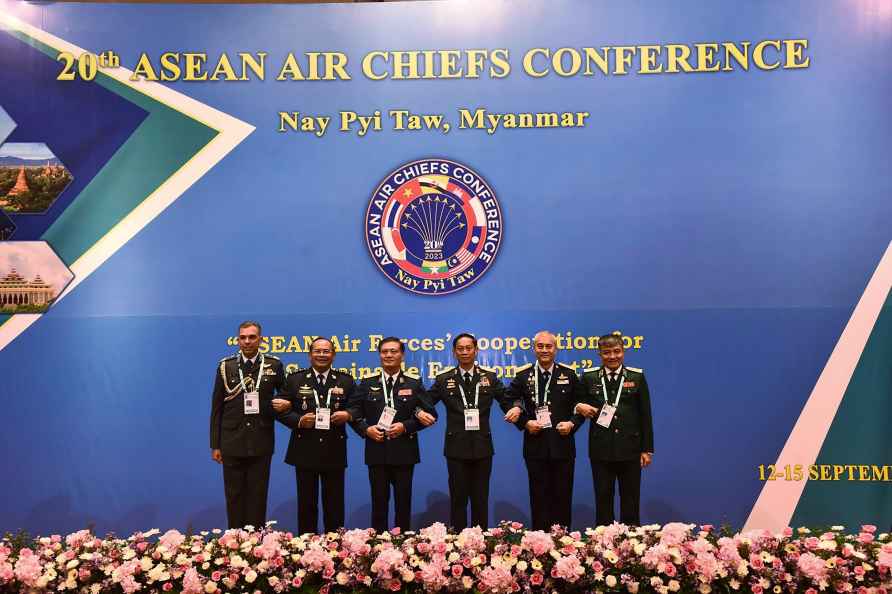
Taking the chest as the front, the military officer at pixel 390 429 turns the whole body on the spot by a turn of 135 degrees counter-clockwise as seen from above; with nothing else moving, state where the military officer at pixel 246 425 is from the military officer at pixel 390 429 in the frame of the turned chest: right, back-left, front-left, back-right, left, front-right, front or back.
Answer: back-left

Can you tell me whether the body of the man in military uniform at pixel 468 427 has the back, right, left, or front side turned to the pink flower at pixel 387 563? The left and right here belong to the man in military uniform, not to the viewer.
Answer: front

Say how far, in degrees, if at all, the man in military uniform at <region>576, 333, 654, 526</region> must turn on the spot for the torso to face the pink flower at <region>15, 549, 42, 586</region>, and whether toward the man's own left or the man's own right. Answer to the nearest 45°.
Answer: approximately 45° to the man's own right

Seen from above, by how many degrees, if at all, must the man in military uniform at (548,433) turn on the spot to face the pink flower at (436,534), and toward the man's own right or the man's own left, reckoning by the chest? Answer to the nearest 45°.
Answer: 0° — they already face it

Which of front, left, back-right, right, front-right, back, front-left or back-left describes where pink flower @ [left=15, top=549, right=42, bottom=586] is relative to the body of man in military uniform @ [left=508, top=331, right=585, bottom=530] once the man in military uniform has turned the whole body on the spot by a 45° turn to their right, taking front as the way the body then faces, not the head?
front

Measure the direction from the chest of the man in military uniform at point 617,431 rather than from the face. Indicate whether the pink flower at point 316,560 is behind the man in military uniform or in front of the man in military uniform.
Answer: in front

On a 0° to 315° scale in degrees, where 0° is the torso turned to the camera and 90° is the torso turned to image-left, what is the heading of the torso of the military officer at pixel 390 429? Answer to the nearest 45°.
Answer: approximately 0°

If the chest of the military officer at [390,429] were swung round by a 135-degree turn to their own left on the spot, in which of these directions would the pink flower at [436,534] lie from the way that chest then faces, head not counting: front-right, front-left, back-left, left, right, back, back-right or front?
back-right

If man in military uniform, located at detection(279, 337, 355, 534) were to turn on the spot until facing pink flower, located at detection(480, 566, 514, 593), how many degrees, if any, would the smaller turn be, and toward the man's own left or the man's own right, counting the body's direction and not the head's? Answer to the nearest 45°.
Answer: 0° — they already face it

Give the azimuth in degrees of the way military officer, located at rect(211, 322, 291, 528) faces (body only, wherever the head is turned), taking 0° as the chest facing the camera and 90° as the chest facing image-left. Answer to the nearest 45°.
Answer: approximately 0°

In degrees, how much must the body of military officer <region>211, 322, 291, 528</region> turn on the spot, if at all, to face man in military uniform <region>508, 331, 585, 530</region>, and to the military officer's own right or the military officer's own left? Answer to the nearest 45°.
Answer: approximately 90° to the military officer's own left
